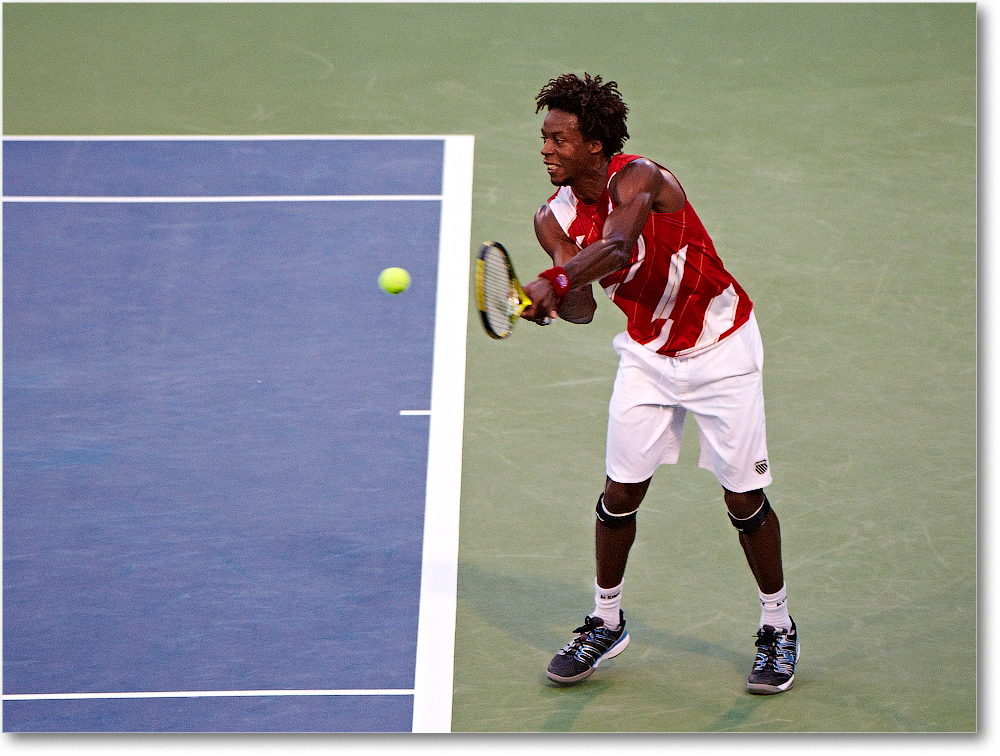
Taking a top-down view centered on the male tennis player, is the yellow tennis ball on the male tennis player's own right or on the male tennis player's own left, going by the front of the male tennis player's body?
on the male tennis player's own right

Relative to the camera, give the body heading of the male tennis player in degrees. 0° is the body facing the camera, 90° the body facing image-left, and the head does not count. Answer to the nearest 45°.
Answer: approximately 45°
